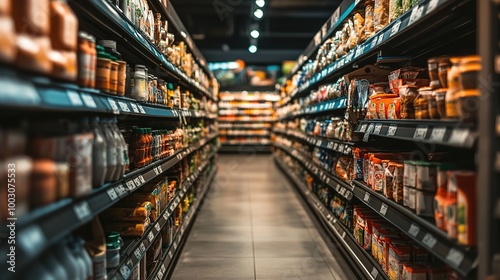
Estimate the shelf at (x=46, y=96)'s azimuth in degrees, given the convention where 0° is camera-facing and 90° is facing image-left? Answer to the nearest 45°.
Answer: approximately 270°

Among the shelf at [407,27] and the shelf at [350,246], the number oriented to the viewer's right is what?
0

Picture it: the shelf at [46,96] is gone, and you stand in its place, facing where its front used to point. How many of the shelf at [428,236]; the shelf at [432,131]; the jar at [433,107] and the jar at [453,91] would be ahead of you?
4

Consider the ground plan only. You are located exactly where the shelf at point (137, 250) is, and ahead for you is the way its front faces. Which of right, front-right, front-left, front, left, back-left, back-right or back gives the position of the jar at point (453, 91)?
front-right

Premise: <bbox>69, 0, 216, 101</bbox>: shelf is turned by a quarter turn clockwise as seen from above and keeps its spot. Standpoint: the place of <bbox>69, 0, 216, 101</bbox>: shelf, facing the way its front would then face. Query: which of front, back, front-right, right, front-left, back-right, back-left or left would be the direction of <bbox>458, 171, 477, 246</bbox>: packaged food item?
front-left

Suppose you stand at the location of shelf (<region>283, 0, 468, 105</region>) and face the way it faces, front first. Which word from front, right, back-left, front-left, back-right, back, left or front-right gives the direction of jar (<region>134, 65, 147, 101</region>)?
front

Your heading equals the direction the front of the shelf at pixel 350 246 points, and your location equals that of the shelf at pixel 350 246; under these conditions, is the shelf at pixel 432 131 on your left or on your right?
on your left

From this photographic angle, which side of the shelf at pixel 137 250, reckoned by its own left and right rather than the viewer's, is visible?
right

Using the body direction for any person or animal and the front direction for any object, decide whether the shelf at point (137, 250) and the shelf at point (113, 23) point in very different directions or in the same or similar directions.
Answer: same or similar directions

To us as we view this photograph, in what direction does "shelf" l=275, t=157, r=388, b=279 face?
facing to the left of the viewer

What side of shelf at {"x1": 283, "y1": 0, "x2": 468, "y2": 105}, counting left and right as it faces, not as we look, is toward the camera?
left

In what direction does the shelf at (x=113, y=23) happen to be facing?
to the viewer's right

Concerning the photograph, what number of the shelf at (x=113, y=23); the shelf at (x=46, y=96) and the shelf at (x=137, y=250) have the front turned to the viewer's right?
3
